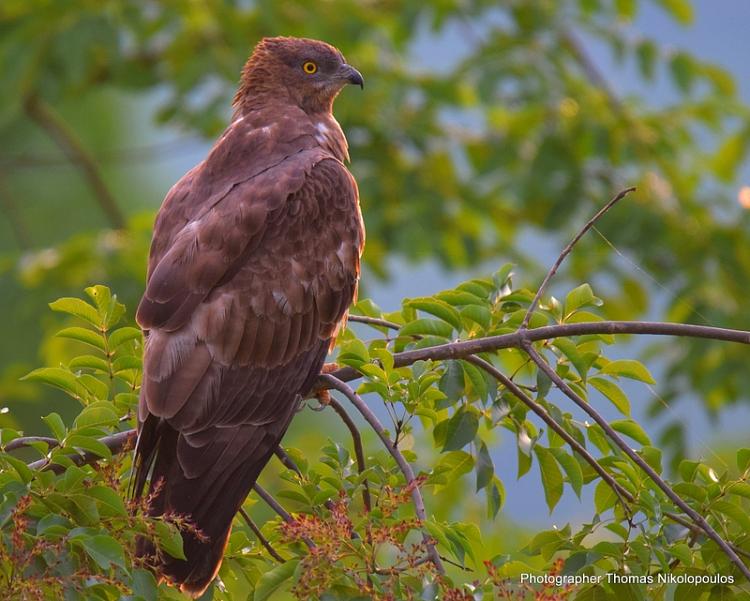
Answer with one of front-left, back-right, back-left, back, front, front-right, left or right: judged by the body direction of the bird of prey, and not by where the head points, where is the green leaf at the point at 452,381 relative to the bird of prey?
right

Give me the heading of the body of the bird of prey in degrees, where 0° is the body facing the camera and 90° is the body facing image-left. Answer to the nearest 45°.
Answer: approximately 225°

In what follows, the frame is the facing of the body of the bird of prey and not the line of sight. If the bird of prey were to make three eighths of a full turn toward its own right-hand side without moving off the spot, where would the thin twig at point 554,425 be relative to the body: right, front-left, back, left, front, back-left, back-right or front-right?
front-left

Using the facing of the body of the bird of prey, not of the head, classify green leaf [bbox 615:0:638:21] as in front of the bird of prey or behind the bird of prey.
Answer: in front

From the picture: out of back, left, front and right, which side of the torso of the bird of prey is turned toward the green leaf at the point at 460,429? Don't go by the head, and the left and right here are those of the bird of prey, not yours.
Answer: right

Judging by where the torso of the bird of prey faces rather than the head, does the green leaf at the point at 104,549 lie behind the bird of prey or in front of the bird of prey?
behind

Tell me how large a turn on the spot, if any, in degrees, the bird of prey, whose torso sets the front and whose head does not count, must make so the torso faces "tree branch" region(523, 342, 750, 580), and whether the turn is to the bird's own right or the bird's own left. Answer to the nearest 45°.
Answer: approximately 90° to the bird's own right

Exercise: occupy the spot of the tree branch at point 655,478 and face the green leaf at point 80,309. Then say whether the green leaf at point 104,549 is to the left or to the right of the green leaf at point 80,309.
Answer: left

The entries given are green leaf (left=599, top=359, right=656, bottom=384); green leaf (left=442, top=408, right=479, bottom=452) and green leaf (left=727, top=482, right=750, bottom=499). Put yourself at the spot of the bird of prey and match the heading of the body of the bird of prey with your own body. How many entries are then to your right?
3

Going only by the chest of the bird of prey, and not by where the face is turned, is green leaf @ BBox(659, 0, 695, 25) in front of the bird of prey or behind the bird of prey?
in front

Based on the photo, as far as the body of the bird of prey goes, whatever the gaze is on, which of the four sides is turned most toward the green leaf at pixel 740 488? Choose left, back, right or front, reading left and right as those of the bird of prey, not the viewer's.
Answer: right
